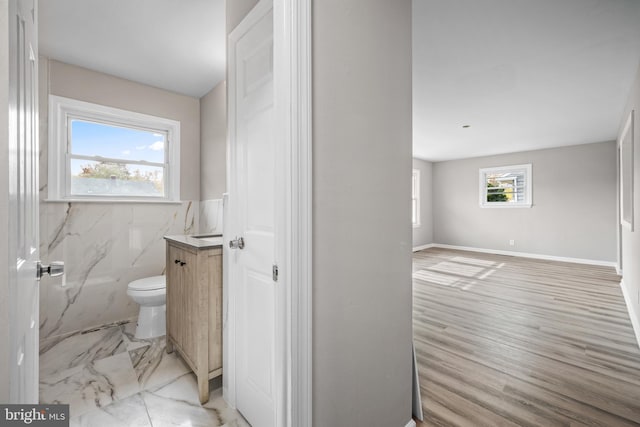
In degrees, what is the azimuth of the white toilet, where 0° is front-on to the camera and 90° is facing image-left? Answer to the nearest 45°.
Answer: approximately 45°

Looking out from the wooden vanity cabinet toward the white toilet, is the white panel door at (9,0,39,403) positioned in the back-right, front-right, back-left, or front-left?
back-left

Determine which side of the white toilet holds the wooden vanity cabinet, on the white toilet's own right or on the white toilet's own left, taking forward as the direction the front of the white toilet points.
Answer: on the white toilet's own left

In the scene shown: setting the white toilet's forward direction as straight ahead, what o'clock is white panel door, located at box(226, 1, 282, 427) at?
The white panel door is roughly at 10 o'clock from the white toilet.

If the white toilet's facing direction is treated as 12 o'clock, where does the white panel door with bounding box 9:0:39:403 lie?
The white panel door is roughly at 11 o'clock from the white toilet.
